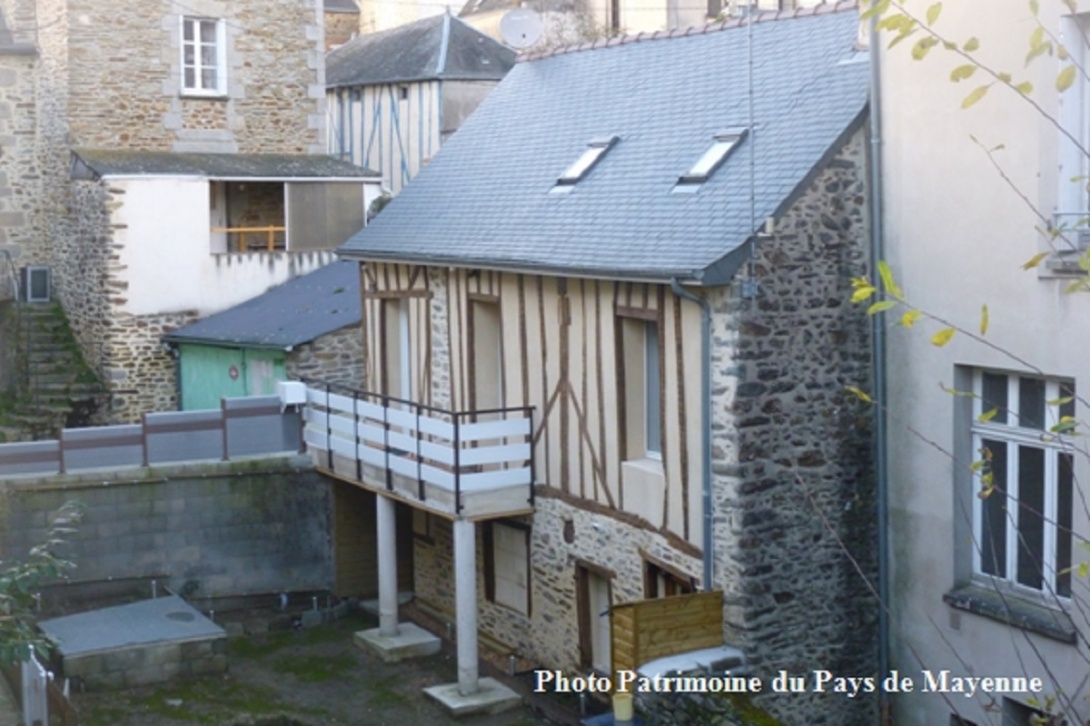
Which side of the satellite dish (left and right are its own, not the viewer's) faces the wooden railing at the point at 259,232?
right

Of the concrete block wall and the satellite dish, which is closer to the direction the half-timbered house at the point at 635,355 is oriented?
the concrete block wall

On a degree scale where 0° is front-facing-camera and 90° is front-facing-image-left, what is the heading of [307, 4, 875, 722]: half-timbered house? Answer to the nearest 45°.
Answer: approximately 45°

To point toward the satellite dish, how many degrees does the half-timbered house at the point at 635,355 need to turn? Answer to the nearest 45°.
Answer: approximately 135° to its right

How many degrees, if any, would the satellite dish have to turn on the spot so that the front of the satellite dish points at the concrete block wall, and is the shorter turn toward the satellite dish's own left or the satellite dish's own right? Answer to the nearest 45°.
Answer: approximately 45° to the satellite dish's own right

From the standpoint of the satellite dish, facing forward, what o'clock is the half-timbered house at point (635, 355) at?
The half-timbered house is roughly at 12 o'clock from the satellite dish.

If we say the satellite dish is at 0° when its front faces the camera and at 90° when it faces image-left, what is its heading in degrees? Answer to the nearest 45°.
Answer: approximately 0°

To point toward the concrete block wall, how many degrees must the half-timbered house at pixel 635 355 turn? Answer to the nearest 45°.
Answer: approximately 90° to its right
